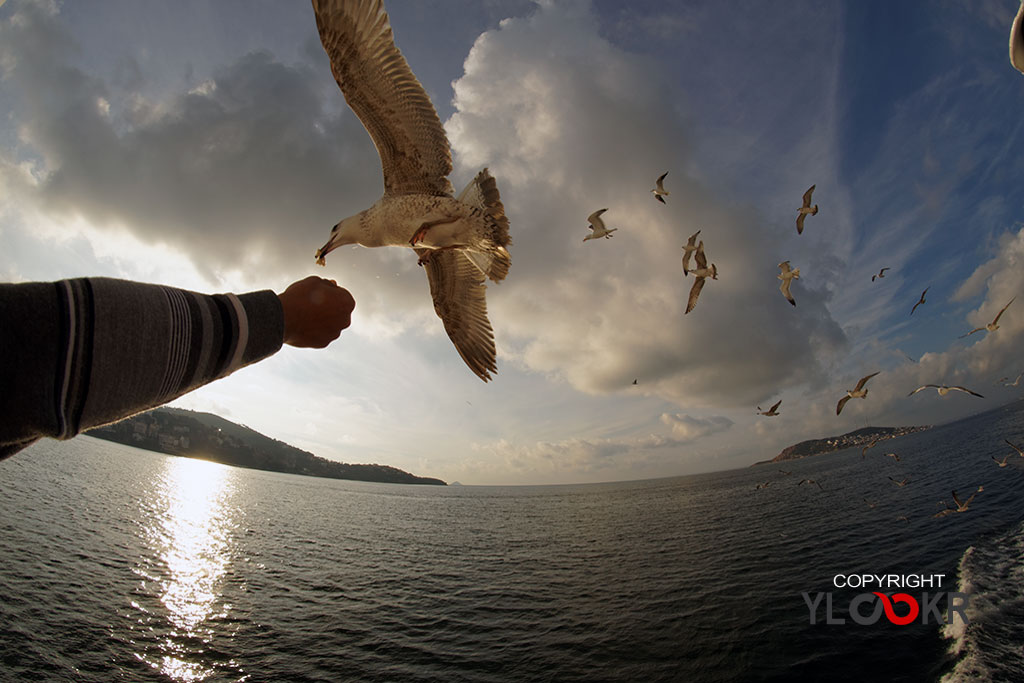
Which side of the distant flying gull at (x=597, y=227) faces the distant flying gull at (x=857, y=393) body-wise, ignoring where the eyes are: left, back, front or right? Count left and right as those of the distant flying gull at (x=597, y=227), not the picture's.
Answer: back

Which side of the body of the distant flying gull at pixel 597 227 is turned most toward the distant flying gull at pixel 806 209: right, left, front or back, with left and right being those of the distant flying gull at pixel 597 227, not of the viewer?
back

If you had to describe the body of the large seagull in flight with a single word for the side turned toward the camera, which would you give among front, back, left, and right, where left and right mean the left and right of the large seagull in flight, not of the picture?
left

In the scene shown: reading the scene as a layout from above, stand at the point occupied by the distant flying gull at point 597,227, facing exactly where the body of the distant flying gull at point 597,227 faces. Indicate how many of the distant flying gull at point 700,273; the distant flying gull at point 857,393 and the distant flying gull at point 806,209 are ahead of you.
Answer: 0

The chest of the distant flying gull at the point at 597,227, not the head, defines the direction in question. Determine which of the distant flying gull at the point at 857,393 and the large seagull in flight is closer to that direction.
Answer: the large seagull in flight

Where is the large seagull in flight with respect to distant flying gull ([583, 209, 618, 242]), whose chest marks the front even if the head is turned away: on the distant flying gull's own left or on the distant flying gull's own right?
on the distant flying gull's own left

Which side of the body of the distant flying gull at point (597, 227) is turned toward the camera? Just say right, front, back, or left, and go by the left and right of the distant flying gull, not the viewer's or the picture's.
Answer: left

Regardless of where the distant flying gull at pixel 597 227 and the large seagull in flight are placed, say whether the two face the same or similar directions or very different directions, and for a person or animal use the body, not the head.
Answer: same or similar directions

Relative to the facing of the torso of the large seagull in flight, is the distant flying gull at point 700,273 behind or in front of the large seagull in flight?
behind

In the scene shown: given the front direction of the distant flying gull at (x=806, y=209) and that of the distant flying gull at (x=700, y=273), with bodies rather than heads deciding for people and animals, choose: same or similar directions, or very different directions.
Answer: same or similar directions
